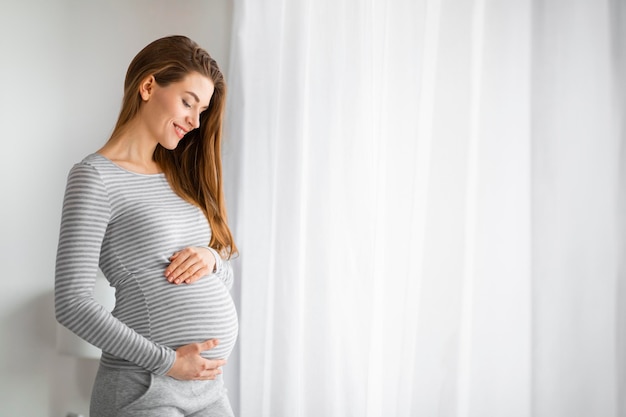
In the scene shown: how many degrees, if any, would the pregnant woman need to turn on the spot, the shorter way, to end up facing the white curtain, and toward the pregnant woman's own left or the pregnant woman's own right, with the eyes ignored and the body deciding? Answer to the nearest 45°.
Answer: approximately 45° to the pregnant woman's own left

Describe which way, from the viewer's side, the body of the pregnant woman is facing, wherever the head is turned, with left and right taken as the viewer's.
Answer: facing the viewer and to the right of the viewer
